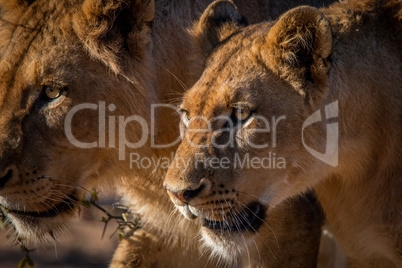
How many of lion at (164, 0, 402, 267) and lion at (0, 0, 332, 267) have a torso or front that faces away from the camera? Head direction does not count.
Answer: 0

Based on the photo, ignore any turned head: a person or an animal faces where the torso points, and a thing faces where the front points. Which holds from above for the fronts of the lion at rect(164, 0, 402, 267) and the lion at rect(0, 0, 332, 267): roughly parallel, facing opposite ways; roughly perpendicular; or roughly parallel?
roughly parallel

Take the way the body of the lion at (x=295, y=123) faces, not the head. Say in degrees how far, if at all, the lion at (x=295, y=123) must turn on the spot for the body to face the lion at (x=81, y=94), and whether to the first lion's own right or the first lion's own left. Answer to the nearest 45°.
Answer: approximately 45° to the first lion's own right

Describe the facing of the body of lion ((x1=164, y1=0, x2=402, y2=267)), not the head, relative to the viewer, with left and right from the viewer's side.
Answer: facing the viewer and to the left of the viewer

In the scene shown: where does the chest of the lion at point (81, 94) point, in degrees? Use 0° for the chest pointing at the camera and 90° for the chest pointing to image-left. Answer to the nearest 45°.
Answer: approximately 45°
